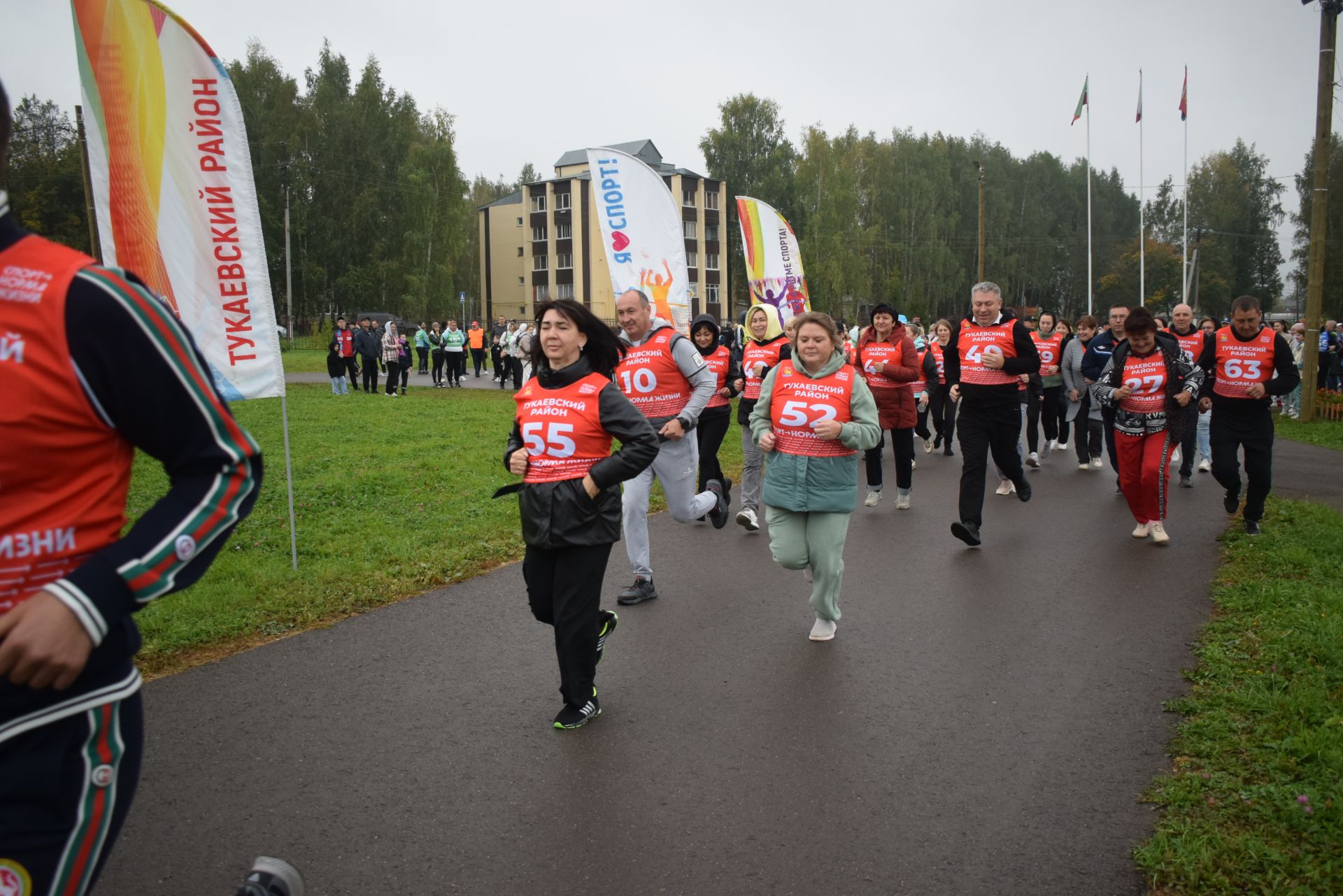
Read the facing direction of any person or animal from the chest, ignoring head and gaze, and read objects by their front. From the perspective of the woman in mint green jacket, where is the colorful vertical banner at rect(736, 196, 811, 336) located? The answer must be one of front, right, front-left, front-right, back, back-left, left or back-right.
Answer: back

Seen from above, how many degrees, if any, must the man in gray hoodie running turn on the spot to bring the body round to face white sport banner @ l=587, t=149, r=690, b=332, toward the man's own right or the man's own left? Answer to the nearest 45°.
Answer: approximately 135° to the man's own right

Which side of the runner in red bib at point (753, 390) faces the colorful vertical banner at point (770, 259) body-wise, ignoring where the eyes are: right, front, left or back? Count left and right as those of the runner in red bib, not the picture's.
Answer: back

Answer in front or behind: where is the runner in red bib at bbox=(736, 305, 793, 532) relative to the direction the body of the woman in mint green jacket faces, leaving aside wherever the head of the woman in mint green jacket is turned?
behind

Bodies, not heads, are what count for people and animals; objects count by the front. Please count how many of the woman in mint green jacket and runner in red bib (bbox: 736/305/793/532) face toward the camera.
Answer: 2

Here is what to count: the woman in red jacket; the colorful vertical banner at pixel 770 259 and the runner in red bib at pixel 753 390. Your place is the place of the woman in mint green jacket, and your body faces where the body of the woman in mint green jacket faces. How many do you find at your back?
3

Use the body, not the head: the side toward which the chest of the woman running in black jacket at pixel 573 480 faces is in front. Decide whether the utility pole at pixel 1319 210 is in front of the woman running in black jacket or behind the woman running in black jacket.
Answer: behind

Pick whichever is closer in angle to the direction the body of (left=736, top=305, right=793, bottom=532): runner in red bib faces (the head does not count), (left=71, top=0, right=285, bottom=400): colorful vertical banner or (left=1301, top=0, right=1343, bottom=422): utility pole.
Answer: the colorful vertical banner

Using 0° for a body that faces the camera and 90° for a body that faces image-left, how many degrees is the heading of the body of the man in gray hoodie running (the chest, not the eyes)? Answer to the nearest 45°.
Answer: approximately 45°

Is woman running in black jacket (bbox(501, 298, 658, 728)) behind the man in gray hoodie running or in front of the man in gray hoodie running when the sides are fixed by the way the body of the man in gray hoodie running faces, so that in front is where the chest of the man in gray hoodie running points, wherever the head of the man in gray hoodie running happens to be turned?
in front

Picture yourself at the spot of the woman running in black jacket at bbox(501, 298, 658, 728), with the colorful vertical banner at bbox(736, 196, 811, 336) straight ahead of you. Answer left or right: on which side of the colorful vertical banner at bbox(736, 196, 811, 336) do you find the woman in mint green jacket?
right

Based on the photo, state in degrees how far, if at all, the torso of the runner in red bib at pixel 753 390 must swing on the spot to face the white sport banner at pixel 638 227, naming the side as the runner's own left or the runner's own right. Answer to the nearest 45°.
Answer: approximately 135° to the runner's own right

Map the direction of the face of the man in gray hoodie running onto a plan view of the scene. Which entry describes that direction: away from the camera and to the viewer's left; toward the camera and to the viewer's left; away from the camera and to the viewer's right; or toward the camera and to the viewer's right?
toward the camera and to the viewer's left

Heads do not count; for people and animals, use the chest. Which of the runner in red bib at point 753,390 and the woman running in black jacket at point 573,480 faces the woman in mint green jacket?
the runner in red bib
